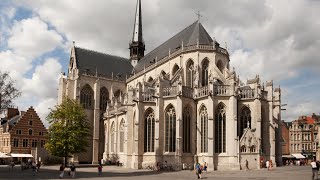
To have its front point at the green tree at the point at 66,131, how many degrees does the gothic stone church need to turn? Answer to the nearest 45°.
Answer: approximately 45° to its left

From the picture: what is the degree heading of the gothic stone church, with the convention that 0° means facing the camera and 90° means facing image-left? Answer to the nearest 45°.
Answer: approximately 135°
